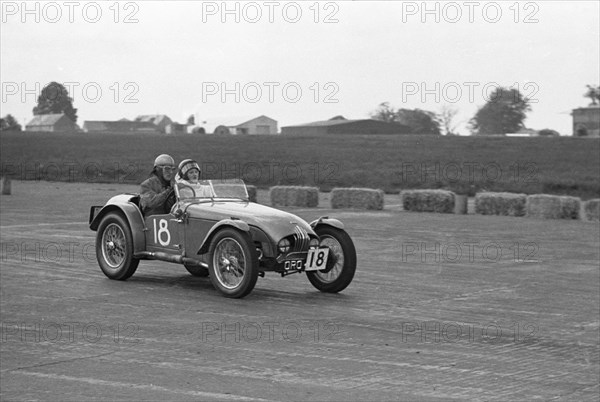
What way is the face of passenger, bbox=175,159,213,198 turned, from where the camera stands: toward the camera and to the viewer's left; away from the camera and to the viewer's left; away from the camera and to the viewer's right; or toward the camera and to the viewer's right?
toward the camera and to the viewer's right

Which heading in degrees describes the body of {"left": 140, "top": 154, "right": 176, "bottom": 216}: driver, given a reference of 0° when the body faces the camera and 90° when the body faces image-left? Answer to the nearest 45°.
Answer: approximately 315°

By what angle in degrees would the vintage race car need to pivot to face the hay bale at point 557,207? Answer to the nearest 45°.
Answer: approximately 90° to its left

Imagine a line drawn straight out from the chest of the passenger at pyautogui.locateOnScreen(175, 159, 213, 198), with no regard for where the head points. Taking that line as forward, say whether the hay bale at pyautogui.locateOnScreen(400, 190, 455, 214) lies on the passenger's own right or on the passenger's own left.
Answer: on the passenger's own left

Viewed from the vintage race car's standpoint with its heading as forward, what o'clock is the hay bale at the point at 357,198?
The hay bale is roughly at 8 o'clock from the vintage race car.

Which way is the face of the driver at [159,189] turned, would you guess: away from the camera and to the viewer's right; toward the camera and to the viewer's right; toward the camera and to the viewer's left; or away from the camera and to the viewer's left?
toward the camera and to the viewer's right

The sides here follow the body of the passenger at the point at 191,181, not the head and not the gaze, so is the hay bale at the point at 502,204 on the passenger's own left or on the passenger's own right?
on the passenger's own left

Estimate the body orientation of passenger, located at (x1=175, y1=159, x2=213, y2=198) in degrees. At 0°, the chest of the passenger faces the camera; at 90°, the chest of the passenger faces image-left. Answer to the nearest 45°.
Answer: approximately 315°

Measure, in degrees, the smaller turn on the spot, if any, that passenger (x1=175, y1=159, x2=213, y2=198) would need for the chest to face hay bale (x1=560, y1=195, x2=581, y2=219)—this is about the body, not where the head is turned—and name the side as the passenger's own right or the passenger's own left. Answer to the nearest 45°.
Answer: approximately 90° to the passenger's own left

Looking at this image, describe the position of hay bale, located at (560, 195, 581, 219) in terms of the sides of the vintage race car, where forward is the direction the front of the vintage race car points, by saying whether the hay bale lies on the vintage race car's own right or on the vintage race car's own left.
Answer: on the vintage race car's own left

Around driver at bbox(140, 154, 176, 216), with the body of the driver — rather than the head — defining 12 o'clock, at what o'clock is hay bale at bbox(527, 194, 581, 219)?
The hay bale is roughly at 9 o'clock from the driver.

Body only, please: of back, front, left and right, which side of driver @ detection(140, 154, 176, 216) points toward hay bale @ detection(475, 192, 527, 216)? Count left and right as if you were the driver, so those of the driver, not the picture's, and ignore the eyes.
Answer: left

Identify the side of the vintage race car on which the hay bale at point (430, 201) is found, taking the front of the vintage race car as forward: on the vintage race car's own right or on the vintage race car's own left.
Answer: on the vintage race car's own left

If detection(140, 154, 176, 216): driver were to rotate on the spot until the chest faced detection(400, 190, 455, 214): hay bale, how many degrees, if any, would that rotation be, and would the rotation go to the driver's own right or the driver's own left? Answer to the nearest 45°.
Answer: approximately 90° to the driver's own left
